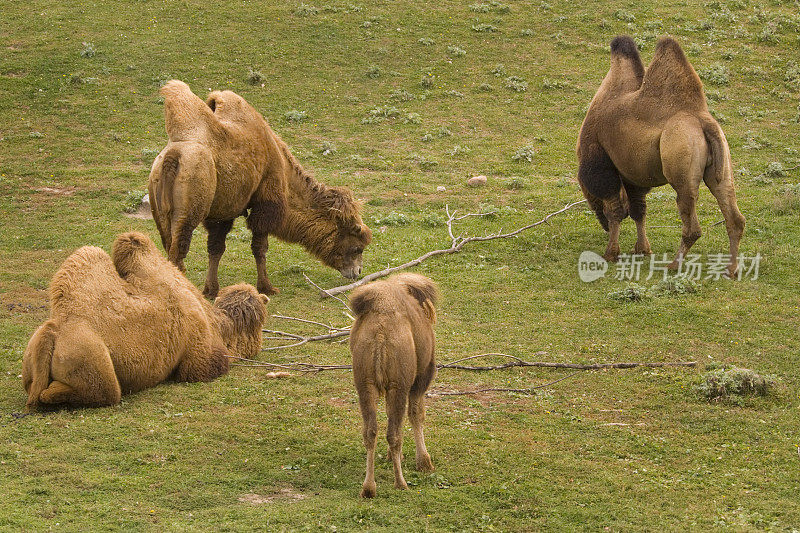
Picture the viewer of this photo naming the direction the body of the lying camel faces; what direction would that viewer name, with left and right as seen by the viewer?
facing away from the viewer and to the right of the viewer

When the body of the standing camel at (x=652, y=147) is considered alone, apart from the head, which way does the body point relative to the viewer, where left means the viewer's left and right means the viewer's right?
facing away from the viewer and to the left of the viewer

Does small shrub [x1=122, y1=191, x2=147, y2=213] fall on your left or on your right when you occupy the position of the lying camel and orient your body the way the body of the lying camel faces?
on your left

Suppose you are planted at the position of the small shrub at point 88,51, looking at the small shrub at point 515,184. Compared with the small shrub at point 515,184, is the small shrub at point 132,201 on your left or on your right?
right

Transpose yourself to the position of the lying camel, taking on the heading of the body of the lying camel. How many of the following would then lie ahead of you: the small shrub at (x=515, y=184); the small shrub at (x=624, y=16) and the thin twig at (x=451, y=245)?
3

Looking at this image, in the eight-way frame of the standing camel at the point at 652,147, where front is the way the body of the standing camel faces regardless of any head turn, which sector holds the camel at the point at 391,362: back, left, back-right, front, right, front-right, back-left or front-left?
back-left

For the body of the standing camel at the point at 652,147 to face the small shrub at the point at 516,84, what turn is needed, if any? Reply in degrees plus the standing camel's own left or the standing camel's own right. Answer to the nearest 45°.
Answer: approximately 45° to the standing camel's own right
